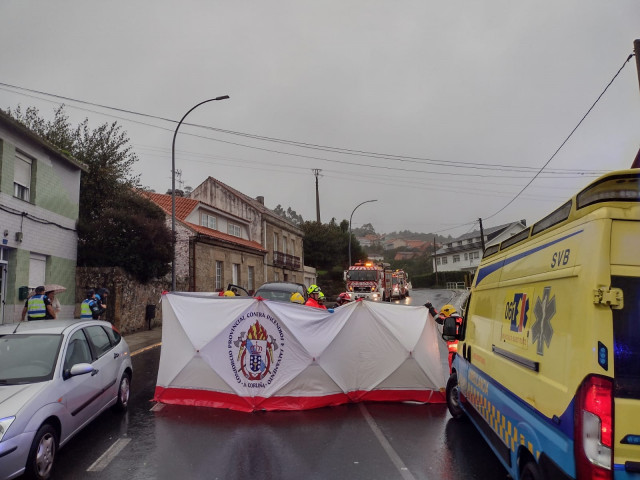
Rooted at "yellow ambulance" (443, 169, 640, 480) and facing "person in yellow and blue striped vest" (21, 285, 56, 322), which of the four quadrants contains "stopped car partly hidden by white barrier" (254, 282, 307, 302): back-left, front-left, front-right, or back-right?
front-right

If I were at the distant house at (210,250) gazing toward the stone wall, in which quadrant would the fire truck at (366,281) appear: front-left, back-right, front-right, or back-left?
back-left

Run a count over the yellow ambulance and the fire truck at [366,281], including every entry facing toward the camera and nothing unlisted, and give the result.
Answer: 1

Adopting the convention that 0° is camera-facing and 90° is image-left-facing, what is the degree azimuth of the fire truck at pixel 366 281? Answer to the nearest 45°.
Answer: approximately 0°

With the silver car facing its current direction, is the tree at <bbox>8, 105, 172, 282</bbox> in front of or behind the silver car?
behind

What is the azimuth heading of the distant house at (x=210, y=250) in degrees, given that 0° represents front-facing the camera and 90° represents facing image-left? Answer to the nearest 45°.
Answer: approximately 315°

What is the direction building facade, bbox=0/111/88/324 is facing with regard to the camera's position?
facing the viewer and to the right of the viewer

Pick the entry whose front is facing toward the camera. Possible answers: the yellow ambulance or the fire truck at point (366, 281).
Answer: the fire truck

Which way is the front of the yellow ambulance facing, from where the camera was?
facing away from the viewer and to the left of the viewer

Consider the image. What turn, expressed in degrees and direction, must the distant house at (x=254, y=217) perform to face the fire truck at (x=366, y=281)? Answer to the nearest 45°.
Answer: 0° — it already faces it

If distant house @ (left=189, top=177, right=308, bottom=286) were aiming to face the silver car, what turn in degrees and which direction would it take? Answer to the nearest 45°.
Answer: approximately 45° to its right

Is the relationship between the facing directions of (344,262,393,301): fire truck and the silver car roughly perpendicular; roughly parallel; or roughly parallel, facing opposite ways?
roughly parallel

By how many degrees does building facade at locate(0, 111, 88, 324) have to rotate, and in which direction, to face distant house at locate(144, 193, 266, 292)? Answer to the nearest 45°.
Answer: approximately 90° to its left

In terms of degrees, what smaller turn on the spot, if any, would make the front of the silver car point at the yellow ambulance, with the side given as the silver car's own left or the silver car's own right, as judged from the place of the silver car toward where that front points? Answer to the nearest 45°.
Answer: approximately 90° to the silver car's own left

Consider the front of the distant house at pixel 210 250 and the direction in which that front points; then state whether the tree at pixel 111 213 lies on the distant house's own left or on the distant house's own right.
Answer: on the distant house's own right

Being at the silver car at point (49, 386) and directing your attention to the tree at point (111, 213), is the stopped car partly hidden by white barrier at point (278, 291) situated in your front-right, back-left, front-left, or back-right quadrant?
front-right

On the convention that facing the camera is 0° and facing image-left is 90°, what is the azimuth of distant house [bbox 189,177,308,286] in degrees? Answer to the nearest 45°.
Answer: approximately 315°
